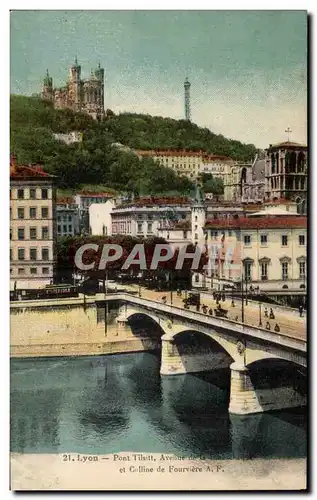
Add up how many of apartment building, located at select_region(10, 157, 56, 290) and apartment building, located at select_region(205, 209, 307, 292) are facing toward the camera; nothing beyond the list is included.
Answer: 2

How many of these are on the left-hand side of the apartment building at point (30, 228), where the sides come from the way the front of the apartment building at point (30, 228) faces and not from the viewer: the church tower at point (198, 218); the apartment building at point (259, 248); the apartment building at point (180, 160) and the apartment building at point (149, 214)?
4

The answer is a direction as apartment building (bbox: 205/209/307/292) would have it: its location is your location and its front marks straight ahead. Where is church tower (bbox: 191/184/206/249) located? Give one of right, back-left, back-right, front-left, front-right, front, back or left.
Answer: right

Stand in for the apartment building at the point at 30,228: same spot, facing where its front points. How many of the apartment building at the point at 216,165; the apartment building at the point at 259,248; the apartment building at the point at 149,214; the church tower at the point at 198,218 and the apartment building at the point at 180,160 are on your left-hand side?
5

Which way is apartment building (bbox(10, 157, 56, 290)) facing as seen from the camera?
toward the camera

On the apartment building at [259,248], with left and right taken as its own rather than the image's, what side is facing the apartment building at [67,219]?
right

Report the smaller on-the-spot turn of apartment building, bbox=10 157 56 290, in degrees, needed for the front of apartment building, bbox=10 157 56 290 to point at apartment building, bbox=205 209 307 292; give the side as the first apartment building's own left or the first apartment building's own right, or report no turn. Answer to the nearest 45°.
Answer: approximately 90° to the first apartment building's own left

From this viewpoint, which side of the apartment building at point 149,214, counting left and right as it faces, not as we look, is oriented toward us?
front

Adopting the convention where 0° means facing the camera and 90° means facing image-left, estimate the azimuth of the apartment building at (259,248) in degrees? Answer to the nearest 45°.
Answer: approximately 0°

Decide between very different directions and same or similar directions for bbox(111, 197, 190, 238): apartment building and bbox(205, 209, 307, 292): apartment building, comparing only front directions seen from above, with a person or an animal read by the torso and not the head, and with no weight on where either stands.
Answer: same or similar directions

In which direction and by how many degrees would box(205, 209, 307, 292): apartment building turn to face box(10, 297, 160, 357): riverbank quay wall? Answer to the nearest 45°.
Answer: approximately 90° to its right

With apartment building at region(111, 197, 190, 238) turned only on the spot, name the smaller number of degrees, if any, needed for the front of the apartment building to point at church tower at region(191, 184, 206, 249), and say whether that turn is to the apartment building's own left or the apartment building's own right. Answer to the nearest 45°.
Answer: approximately 90° to the apartment building's own left

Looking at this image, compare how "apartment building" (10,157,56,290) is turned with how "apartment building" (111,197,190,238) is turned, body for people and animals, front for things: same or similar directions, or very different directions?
same or similar directions
